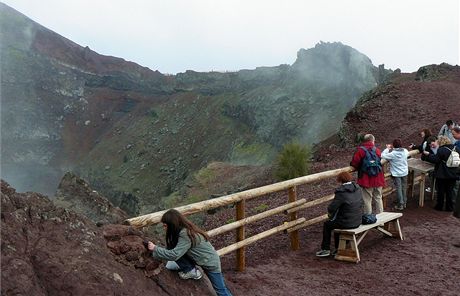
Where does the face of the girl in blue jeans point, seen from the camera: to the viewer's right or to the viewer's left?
to the viewer's left

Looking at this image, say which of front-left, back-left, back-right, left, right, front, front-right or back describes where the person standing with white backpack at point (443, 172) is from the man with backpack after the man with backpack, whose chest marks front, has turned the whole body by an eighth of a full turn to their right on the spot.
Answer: front-right

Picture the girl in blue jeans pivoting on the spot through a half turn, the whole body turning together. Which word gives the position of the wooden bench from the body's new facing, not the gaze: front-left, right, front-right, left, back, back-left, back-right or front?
front-left

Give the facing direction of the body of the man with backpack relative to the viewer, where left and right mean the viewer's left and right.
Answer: facing away from the viewer and to the left of the viewer

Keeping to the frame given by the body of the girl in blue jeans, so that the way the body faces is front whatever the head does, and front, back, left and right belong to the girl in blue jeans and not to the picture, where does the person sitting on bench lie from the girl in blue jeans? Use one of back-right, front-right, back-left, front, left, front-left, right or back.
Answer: back-right

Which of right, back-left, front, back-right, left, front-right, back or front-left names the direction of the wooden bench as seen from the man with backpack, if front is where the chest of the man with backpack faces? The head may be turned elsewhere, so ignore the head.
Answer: back-left

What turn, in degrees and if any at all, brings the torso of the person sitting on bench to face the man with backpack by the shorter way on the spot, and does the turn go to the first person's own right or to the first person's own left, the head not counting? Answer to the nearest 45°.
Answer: approximately 45° to the first person's own right

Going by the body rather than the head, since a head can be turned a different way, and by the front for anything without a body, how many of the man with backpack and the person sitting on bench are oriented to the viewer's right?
0

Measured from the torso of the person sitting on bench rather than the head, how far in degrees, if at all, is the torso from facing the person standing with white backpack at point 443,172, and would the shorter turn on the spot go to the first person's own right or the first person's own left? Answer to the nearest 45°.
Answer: approximately 90° to the first person's own right

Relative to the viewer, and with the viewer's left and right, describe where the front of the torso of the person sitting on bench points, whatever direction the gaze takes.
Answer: facing away from the viewer and to the left of the viewer

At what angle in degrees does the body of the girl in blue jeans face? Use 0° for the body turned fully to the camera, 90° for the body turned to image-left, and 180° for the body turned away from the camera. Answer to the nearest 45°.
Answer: approximately 90°
